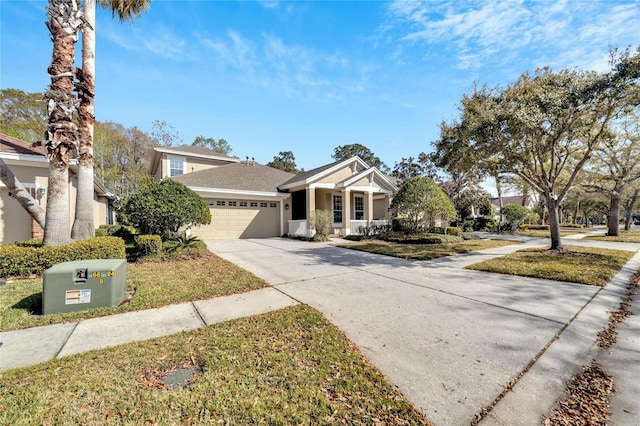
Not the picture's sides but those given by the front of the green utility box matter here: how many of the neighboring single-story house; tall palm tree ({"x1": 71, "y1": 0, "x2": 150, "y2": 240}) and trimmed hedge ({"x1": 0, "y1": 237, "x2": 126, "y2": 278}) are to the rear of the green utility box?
3

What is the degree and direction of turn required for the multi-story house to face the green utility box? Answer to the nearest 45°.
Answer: approximately 45° to its right

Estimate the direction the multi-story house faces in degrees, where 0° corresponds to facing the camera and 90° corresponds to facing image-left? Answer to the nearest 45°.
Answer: approximately 315°

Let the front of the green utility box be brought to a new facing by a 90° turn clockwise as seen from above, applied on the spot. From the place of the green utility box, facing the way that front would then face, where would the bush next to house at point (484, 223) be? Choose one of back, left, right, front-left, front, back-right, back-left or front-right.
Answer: back

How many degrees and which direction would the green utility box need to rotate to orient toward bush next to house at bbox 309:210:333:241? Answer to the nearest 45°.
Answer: approximately 135° to its left

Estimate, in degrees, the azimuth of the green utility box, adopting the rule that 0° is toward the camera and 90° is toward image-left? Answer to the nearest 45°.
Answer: approximately 0°

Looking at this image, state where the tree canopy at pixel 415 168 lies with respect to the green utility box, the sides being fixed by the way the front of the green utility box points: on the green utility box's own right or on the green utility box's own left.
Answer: on the green utility box's own left

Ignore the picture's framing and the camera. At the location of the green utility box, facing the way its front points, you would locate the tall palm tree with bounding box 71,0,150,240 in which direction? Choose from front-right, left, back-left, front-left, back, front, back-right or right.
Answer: back

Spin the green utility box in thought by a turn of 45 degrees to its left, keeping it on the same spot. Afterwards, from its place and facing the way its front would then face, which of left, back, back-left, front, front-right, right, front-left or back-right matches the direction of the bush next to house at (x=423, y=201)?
front-left

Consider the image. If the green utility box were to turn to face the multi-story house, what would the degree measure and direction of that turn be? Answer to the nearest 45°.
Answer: approximately 135° to its left

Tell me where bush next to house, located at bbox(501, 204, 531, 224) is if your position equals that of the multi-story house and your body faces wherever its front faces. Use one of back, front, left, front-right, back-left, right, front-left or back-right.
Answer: front-left

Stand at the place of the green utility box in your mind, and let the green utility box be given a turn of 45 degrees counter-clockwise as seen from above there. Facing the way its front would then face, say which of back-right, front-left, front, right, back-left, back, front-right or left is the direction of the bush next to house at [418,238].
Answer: front-left
